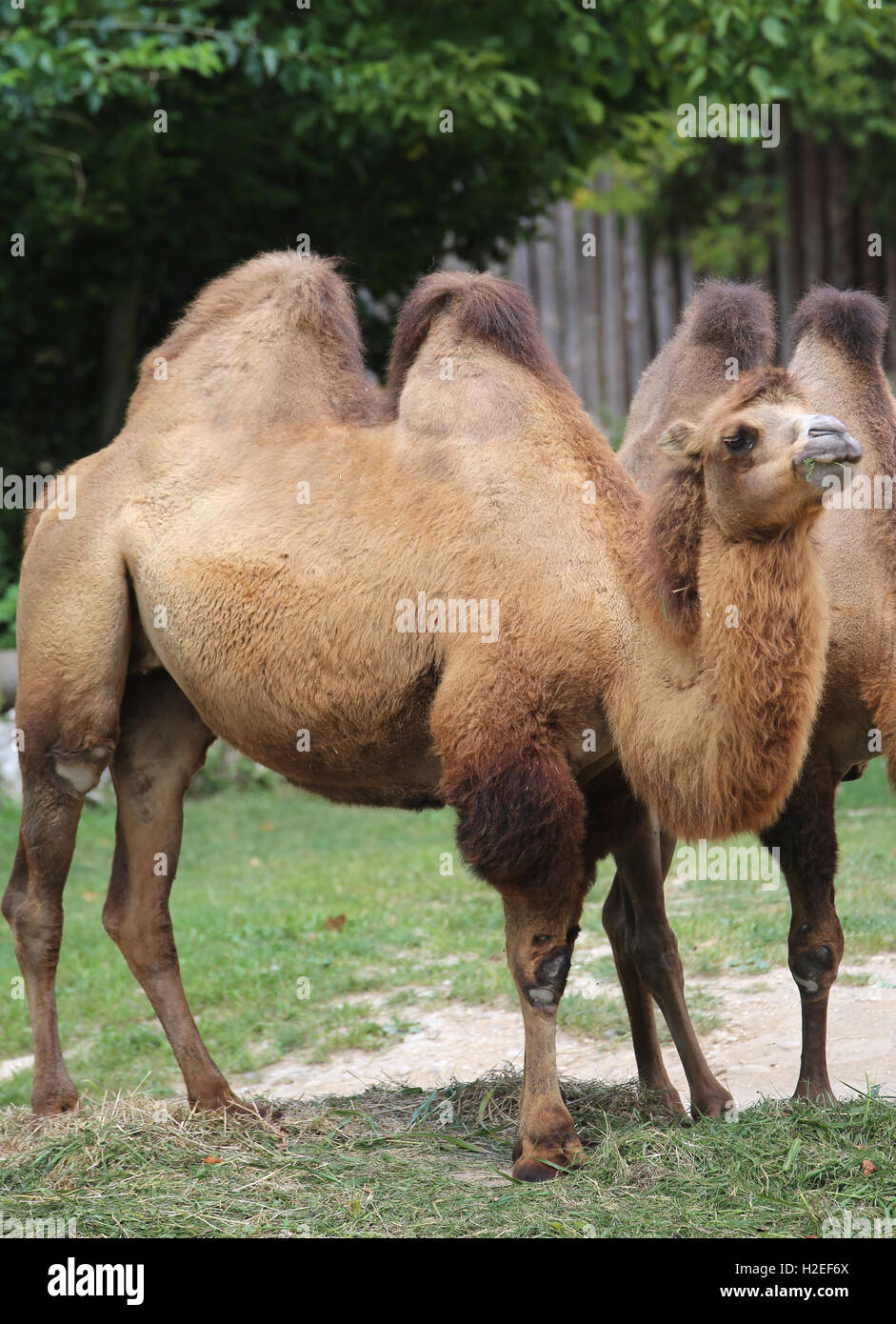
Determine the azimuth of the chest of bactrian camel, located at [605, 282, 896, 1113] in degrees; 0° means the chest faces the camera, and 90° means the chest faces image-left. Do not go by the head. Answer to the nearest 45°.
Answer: approximately 315°

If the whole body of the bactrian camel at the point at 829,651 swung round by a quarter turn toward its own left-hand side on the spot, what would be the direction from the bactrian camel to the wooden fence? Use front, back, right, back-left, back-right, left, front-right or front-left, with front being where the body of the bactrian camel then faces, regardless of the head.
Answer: front-left
